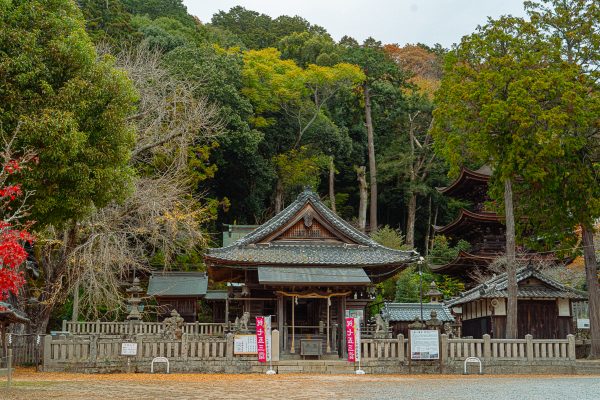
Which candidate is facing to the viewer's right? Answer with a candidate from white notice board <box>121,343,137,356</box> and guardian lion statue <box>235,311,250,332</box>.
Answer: the guardian lion statue

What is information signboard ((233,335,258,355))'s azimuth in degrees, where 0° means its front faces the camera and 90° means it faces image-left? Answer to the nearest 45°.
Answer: approximately 0°

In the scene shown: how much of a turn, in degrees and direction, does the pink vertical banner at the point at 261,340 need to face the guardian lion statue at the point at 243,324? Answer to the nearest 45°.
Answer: approximately 180°

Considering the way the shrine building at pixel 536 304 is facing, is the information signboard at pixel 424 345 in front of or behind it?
in front

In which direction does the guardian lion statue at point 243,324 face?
to the viewer's right

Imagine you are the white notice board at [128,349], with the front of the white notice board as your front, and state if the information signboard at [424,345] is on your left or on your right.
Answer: on your left
